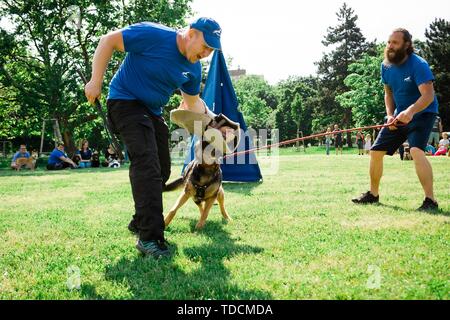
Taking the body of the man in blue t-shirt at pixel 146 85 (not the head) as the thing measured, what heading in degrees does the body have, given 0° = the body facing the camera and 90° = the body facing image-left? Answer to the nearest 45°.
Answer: approximately 315°

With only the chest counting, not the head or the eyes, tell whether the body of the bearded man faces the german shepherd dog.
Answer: yes

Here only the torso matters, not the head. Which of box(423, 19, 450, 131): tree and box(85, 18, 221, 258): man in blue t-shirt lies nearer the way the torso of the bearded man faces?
the man in blue t-shirt

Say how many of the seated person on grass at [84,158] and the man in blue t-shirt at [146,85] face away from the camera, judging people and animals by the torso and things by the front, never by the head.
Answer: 0

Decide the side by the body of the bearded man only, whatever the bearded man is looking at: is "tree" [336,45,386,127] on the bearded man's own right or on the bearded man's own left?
on the bearded man's own right

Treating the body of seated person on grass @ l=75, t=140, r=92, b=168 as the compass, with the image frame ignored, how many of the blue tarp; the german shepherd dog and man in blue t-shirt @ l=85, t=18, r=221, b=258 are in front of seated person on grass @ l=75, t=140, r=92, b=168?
3

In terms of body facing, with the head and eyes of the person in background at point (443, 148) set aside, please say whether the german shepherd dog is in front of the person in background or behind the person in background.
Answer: in front

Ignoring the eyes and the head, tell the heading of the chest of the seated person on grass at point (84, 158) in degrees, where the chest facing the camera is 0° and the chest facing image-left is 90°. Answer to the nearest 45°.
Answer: approximately 0°

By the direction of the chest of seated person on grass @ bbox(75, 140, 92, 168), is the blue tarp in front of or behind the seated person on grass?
in front

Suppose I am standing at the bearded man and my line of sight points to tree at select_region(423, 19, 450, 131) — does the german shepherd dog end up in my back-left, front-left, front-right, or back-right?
back-left

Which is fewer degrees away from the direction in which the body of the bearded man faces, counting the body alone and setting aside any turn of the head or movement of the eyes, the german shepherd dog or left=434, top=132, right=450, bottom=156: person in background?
the german shepherd dog

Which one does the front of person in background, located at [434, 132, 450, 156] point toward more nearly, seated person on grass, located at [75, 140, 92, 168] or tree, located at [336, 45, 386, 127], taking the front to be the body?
the seated person on grass

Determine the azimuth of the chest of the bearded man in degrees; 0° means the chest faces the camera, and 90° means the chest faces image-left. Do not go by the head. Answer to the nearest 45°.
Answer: approximately 45°

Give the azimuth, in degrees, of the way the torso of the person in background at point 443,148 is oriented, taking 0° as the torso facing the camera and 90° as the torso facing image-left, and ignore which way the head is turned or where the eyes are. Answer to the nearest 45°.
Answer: approximately 45°

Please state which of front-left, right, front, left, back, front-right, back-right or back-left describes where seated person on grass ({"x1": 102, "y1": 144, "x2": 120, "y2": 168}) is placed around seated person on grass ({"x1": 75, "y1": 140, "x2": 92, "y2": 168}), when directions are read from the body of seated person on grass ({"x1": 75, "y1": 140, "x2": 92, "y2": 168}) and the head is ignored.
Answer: left
